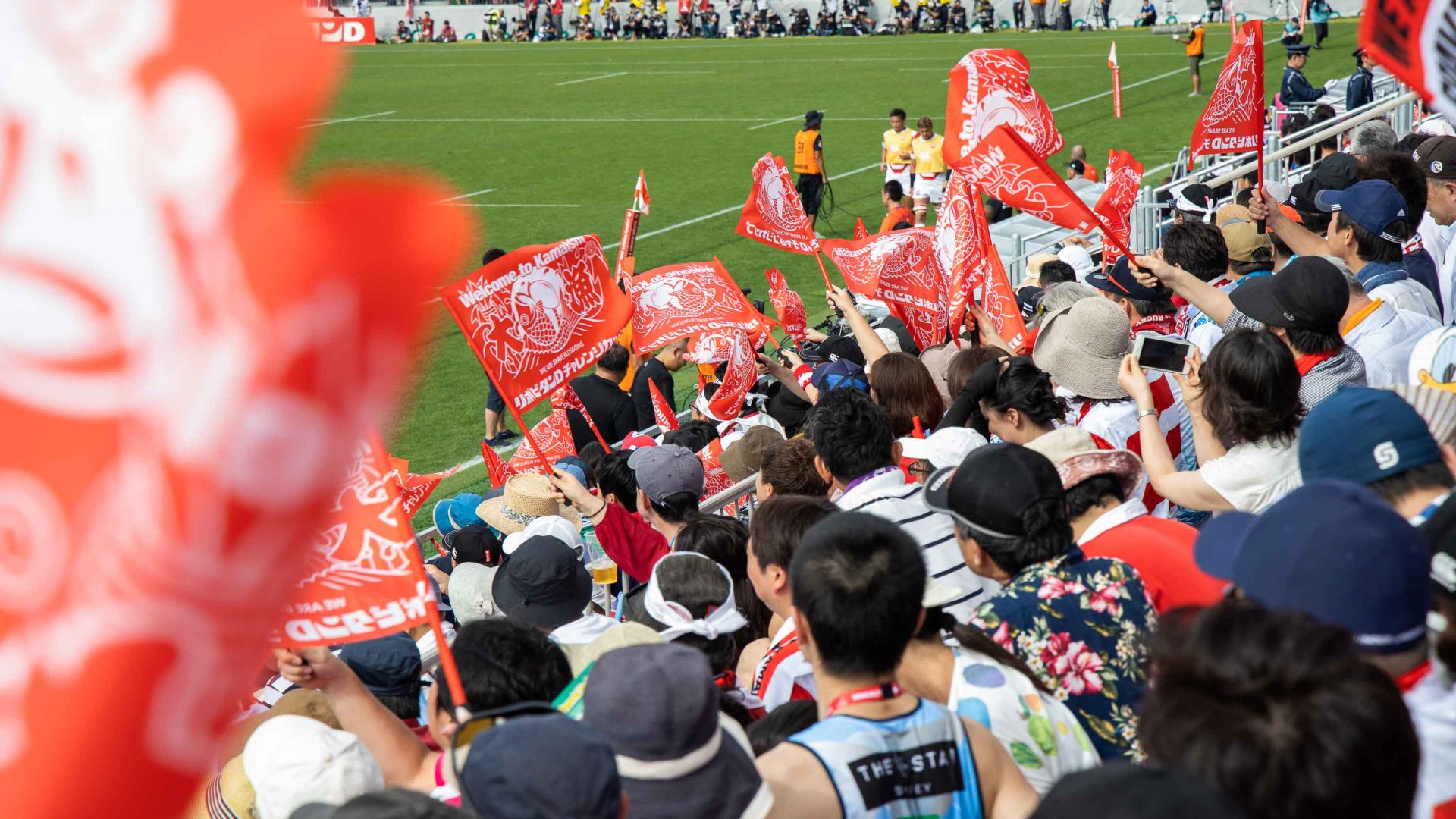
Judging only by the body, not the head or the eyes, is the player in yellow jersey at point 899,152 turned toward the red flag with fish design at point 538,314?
yes

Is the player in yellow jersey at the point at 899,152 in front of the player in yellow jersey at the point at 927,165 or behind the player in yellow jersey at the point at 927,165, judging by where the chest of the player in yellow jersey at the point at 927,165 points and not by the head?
behind

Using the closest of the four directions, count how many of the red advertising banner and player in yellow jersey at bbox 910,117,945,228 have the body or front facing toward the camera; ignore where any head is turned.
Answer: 2

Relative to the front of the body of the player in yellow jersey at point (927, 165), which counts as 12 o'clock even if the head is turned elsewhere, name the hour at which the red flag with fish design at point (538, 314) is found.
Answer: The red flag with fish design is roughly at 12 o'clock from the player in yellow jersey.

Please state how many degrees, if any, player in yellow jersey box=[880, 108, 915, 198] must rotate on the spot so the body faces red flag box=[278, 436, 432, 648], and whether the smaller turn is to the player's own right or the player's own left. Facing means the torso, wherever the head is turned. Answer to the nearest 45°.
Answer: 0° — they already face it

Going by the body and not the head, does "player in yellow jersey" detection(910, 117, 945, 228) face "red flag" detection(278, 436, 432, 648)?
yes

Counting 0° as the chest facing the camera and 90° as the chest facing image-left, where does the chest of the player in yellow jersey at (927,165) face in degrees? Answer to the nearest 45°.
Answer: approximately 0°

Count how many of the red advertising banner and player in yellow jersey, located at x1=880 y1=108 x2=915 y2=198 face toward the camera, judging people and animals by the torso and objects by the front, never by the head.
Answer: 2

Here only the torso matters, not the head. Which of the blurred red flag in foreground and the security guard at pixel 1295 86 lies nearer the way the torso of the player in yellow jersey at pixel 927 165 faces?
the blurred red flag in foreground
